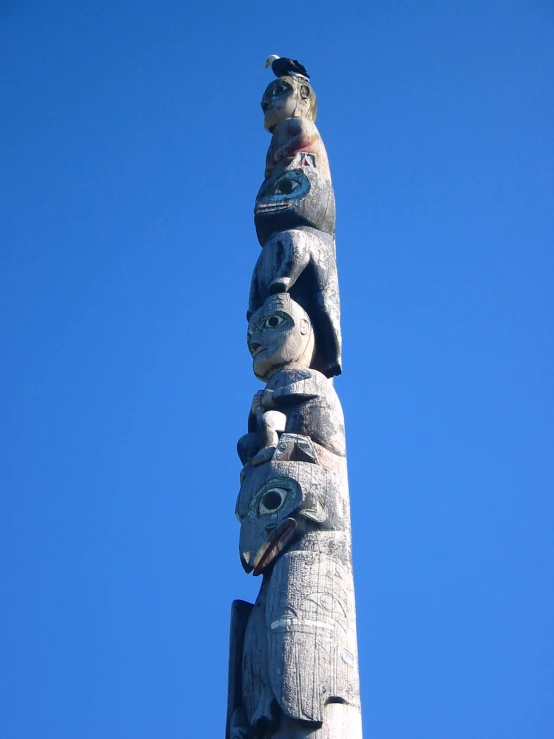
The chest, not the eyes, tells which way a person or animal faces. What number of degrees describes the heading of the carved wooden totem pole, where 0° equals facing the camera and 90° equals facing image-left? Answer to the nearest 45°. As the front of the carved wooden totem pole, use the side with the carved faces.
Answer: approximately 45°
